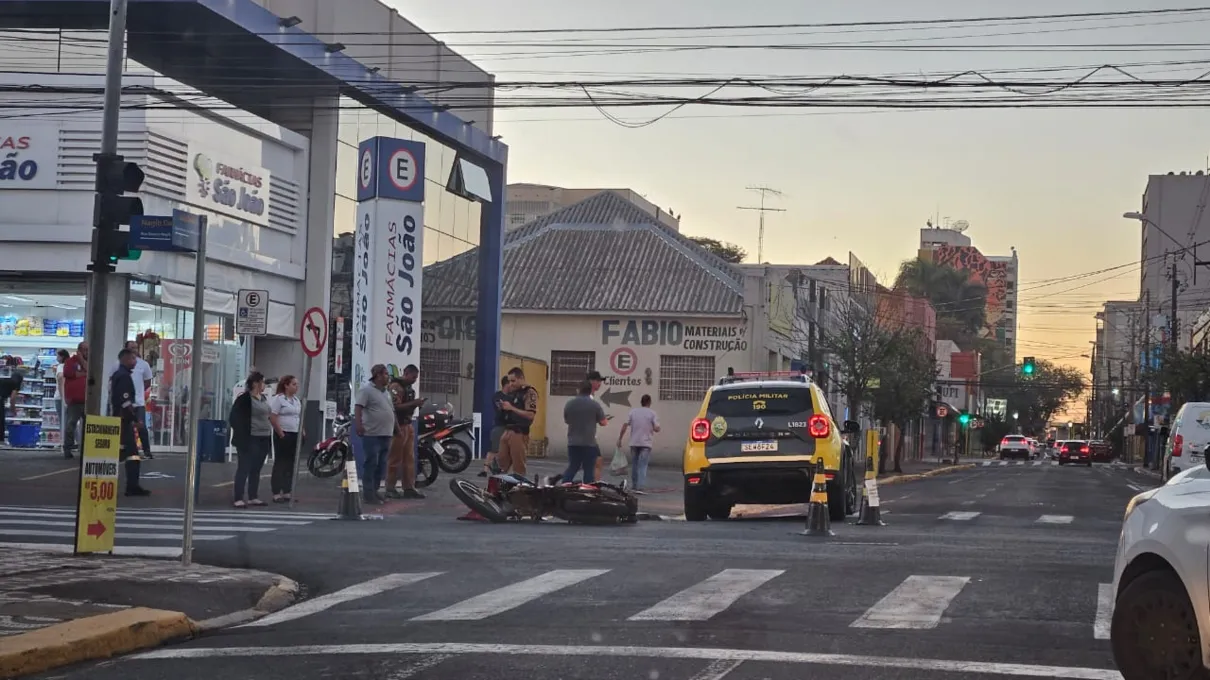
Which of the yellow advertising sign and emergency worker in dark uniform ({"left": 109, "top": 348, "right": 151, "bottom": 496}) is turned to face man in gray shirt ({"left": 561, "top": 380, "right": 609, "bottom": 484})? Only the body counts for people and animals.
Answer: the emergency worker in dark uniform

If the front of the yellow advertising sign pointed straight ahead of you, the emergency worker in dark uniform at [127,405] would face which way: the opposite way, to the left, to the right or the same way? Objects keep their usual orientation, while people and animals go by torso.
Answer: to the left

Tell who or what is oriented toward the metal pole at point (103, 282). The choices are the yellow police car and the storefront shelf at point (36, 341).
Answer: the storefront shelf

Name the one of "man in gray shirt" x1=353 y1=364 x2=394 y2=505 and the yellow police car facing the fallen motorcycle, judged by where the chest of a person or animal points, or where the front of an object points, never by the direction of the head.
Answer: the man in gray shirt

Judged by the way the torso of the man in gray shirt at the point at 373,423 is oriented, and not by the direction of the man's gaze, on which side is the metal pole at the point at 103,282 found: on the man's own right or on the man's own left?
on the man's own right

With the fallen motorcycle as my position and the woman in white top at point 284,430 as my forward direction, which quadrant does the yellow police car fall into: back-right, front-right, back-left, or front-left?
back-right

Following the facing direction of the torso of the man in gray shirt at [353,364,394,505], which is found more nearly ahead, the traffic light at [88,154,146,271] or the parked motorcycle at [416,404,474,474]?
the traffic light

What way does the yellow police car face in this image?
away from the camera
